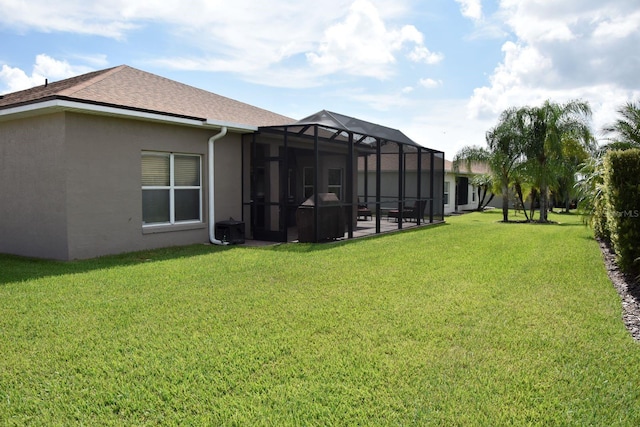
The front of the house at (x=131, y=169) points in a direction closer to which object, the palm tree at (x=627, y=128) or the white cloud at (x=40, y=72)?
the white cloud

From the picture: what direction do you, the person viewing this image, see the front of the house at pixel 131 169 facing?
facing away from the viewer and to the left of the viewer

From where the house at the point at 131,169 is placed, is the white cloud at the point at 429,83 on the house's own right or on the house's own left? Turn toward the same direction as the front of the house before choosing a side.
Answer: on the house's own right

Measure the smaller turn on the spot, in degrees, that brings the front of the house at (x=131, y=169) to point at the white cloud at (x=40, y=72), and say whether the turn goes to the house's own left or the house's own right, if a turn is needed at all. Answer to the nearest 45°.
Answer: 0° — it already faces it

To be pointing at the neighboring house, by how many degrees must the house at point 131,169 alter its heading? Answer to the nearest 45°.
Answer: approximately 90° to its right

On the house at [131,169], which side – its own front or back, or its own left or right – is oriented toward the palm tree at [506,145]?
right

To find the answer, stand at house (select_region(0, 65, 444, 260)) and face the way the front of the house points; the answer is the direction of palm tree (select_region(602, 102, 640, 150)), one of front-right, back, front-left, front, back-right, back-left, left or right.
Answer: back-right
